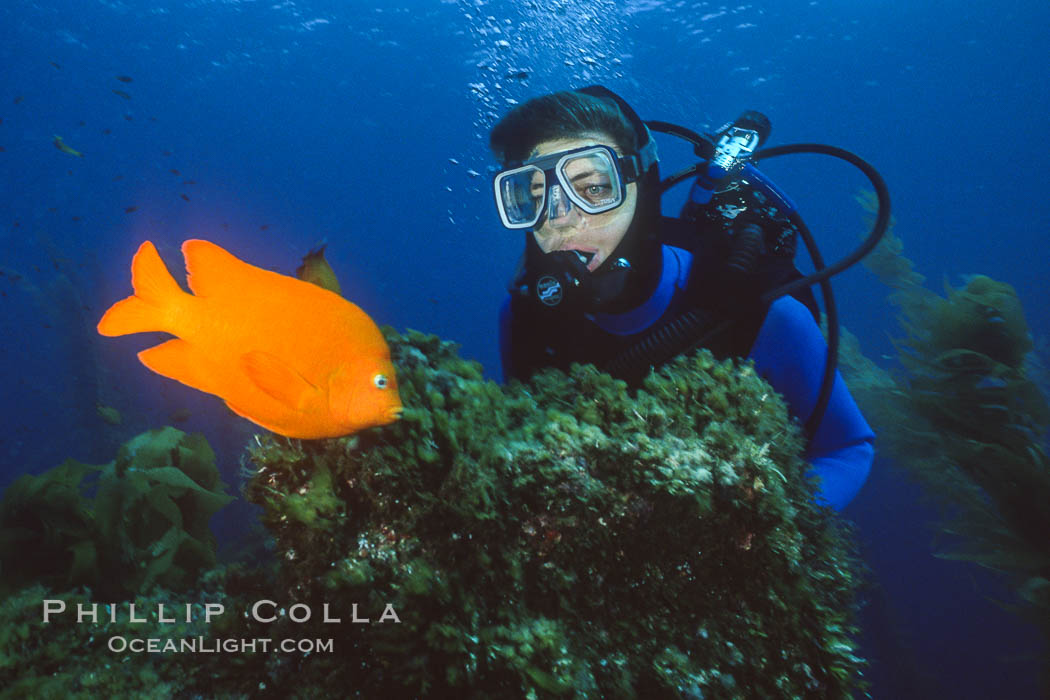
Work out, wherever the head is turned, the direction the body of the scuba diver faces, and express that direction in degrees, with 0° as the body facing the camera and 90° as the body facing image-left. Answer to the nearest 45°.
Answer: approximately 45°

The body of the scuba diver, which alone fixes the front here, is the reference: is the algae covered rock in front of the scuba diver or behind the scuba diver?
in front

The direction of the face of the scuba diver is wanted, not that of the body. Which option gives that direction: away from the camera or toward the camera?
toward the camera

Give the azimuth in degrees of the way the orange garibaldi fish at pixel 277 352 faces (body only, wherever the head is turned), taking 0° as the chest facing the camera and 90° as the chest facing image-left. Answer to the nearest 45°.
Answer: approximately 270°

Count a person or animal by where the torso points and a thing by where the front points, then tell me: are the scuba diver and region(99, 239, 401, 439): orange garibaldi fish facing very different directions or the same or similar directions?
very different directions
